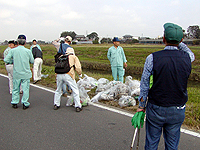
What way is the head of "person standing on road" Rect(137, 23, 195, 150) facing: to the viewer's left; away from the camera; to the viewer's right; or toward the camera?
away from the camera

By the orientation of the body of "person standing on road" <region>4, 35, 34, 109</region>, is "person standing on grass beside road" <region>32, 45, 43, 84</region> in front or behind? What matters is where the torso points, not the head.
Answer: in front

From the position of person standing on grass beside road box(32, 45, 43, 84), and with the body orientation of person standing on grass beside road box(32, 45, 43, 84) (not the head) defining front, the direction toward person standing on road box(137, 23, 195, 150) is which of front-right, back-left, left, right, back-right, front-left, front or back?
left

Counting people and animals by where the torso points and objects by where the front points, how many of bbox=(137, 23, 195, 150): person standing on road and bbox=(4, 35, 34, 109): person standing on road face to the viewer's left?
0

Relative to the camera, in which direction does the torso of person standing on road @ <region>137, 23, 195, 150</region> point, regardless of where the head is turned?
away from the camera

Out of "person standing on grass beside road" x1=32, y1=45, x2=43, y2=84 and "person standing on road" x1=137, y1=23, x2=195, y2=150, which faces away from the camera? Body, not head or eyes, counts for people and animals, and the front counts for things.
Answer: "person standing on road" x1=137, y1=23, x2=195, y2=150

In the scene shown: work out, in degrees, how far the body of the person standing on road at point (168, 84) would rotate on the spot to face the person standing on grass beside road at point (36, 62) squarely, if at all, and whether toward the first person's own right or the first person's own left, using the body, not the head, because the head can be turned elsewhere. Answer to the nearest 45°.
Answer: approximately 45° to the first person's own left

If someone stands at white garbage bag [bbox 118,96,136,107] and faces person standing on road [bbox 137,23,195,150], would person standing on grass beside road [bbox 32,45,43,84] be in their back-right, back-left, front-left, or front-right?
back-right
